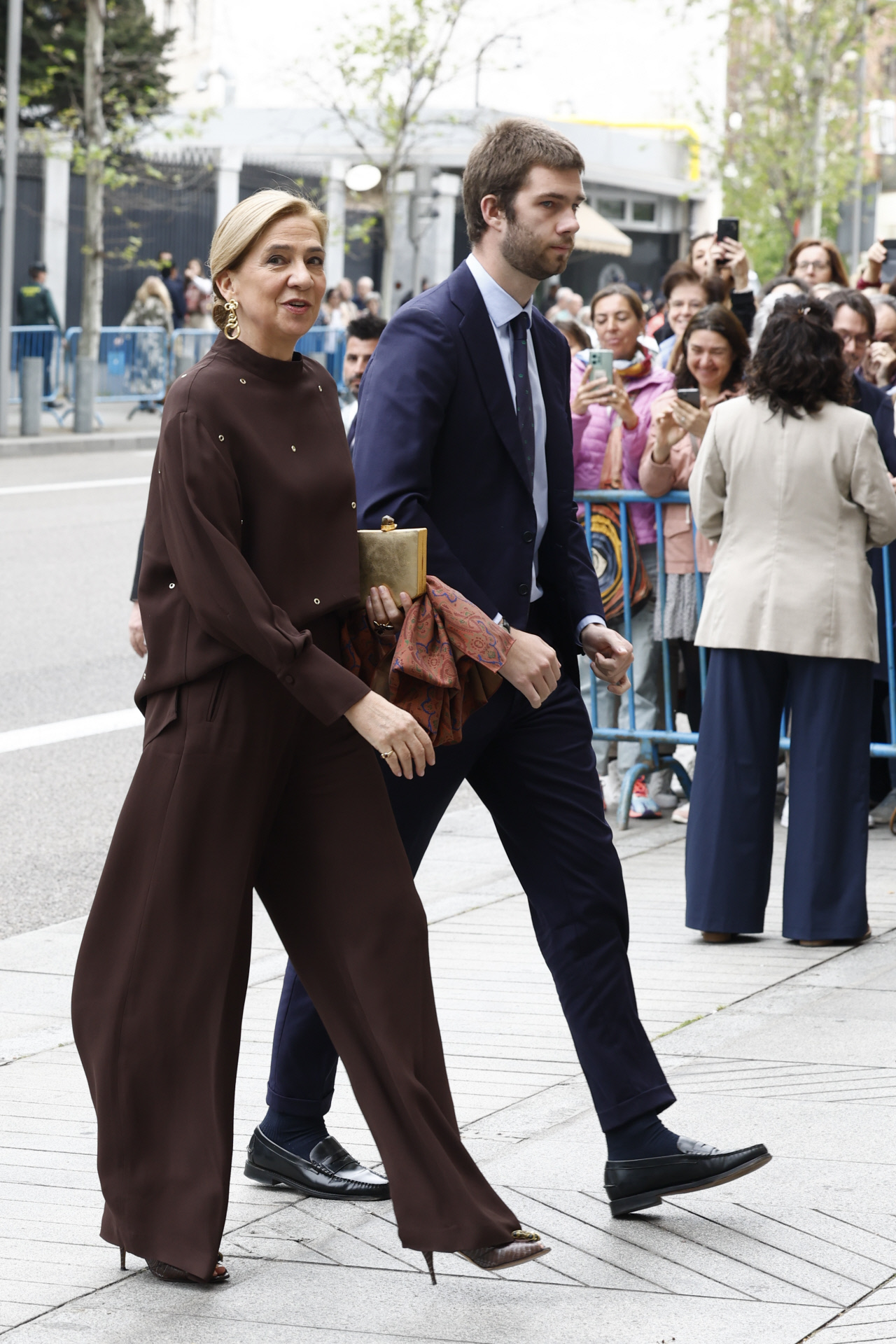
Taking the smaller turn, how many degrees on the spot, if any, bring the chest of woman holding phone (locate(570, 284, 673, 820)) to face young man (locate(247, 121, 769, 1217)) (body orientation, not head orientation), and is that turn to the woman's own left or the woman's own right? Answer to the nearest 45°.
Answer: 0° — they already face them

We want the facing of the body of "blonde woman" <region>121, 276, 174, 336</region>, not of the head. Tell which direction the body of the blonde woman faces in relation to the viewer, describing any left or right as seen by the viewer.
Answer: facing the viewer

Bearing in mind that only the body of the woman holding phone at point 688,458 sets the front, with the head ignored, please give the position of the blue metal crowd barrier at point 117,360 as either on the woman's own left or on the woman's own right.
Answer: on the woman's own right

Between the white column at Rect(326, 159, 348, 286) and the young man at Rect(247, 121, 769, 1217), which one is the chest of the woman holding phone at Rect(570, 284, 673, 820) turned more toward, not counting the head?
the young man

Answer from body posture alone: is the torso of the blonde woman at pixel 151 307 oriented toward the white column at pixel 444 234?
no

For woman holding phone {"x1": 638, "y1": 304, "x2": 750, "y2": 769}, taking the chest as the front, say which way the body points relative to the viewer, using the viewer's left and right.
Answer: facing the viewer and to the left of the viewer

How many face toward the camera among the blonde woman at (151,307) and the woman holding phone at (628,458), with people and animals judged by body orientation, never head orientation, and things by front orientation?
2

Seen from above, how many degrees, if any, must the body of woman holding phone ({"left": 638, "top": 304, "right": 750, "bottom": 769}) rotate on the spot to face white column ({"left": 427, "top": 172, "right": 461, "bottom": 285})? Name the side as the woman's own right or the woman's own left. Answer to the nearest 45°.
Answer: approximately 135° to the woman's own right

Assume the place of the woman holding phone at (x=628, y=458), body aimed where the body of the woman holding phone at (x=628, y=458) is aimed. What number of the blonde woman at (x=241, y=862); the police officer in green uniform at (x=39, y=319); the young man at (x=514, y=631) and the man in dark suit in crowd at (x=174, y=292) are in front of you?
2

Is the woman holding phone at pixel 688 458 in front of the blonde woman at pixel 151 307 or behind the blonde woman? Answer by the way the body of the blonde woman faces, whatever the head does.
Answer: in front

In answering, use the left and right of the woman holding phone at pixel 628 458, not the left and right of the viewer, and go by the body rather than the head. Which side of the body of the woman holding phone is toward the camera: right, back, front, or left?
front

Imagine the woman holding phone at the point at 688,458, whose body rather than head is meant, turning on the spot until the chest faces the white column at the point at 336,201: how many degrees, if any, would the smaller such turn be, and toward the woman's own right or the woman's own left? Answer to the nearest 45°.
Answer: approximately 135° to the woman's own right

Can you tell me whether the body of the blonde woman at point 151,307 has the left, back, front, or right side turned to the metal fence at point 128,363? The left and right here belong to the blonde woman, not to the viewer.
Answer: back

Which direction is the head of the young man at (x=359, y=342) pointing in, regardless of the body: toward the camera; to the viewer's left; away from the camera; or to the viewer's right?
toward the camera
